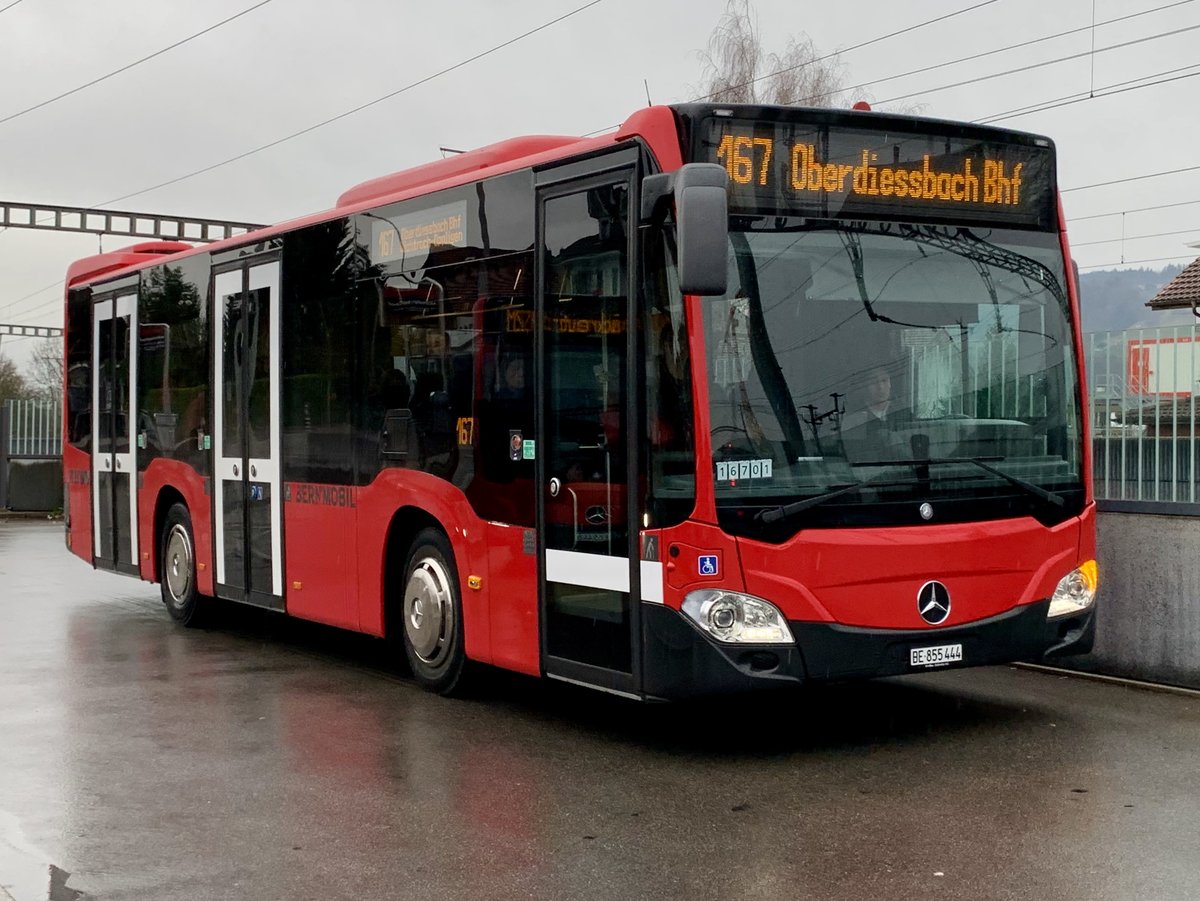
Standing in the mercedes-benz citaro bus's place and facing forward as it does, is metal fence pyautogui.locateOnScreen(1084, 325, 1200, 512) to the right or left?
on its left

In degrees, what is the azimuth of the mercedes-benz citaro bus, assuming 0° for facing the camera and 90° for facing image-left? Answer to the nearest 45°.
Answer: approximately 315°

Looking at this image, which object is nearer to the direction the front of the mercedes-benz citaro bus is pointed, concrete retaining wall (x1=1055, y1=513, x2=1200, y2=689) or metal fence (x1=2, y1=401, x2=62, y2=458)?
the concrete retaining wall

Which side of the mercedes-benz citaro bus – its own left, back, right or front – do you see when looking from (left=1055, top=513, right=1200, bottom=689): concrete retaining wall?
front

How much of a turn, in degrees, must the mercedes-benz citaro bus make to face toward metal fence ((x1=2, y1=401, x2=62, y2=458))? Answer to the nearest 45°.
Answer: approximately 180°
